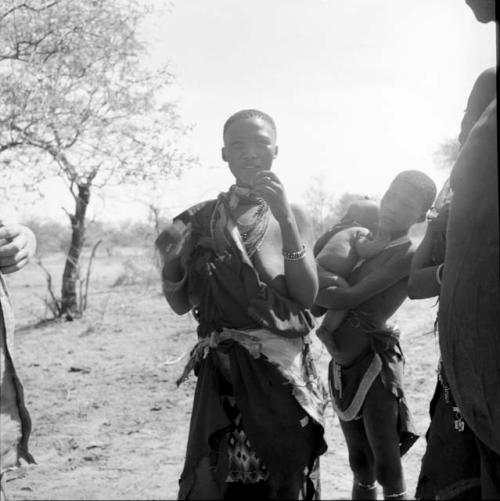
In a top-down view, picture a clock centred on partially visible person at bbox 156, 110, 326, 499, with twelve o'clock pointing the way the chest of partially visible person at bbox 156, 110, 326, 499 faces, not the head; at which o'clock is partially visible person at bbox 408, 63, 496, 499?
partially visible person at bbox 408, 63, 496, 499 is roughly at 11 o'clock from partially visible person at bbox 156, 110, 326, 499.

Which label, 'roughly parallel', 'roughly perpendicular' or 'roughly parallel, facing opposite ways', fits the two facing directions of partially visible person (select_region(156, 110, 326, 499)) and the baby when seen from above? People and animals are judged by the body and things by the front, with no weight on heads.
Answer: roughly perpendicular

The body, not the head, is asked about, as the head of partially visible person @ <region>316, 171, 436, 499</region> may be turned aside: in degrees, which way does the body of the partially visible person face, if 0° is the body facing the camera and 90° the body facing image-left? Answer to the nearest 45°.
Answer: approximately 45°

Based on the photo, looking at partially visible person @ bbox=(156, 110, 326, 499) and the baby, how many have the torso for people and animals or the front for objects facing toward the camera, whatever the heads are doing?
1

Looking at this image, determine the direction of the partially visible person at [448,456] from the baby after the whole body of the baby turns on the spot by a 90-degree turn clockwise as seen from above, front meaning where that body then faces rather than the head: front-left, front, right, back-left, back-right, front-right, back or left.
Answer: front

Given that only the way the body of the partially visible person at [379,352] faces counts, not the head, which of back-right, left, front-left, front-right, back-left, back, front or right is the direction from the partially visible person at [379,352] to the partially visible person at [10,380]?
front

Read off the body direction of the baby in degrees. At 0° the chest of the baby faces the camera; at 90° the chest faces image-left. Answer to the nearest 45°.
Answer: approximately 270°

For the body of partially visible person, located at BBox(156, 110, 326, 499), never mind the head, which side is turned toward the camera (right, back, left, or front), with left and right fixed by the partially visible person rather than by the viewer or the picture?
front

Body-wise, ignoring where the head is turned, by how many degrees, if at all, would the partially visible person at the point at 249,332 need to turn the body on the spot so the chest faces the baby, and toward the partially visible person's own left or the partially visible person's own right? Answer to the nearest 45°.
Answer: approximately 135° to the partially visible person's own left

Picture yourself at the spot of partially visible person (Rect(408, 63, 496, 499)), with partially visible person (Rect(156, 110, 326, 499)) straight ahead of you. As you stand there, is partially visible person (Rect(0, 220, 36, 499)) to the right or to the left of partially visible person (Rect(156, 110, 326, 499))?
left

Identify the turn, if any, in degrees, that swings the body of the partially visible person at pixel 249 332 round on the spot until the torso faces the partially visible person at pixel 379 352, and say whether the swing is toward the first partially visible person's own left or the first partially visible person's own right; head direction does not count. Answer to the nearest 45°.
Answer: approximately 135° to the first partially visible person's own left
